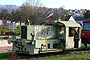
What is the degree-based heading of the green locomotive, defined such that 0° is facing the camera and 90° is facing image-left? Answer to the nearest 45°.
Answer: approximately 45°
